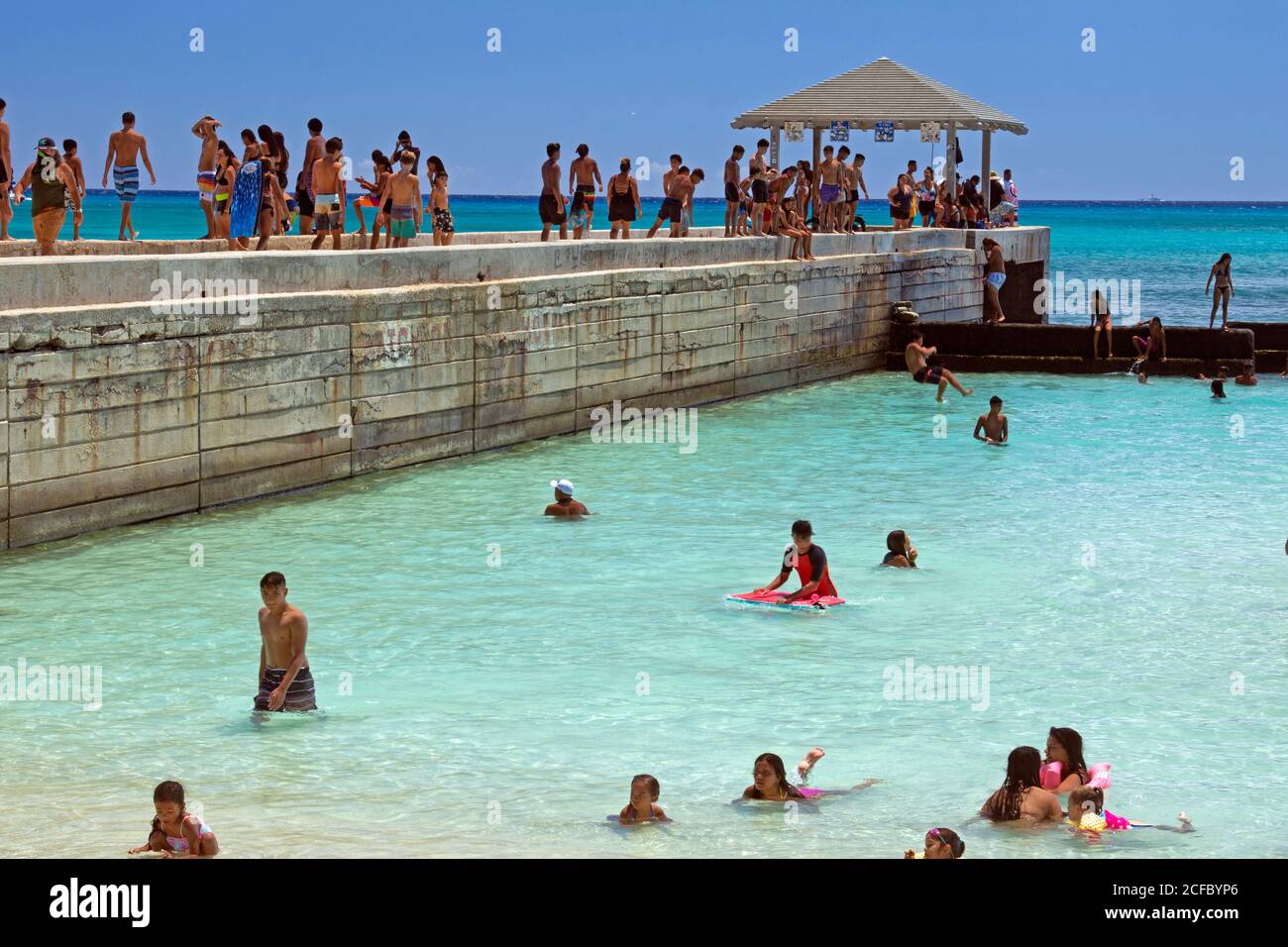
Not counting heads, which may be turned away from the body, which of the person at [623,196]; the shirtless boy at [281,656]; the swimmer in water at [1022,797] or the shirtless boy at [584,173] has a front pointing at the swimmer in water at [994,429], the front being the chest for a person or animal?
the swimmer in water at [1022,797]

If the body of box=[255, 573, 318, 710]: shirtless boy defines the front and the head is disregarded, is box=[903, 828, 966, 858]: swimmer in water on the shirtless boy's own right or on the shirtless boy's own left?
on the shirtless boy's own left

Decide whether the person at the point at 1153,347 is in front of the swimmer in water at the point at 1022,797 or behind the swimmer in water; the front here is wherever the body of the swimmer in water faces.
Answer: in front

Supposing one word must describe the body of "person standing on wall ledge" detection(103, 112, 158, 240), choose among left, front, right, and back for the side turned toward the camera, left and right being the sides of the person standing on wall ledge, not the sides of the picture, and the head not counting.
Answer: back

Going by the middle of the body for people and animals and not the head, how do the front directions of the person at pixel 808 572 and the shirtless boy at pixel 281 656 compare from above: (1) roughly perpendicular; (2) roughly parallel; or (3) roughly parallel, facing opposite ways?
roughly parallel

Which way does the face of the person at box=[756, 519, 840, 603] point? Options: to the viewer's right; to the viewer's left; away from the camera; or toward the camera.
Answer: toward the camera

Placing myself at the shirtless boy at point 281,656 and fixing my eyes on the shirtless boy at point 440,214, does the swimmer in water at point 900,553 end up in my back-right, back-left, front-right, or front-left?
front-right
